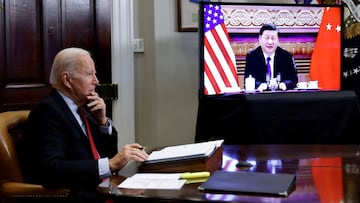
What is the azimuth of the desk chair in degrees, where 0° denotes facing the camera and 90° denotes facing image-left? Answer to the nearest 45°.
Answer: approximately 270°

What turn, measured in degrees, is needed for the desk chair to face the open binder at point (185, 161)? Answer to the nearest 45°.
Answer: approximately 45° to its right

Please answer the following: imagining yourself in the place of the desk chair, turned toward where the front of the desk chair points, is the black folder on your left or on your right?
on your right

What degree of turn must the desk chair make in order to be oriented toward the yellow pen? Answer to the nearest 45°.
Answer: approximately 45° to its right

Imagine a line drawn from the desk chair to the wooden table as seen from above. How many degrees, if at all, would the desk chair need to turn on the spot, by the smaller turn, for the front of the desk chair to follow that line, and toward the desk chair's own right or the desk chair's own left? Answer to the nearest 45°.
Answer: approximately 45° to the desk chair's own right
